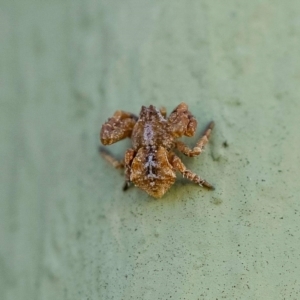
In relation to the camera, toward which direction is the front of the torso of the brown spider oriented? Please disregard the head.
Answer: away from the camera
